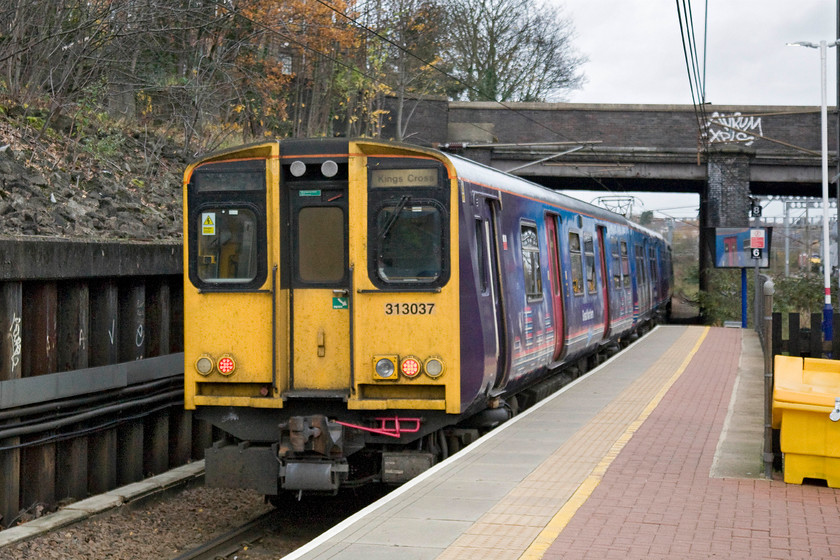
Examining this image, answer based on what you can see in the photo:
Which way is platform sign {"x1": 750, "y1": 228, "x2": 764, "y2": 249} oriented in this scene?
toward the camera

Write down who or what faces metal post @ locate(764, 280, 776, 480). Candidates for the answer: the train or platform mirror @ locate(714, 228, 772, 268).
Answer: the platform mirror

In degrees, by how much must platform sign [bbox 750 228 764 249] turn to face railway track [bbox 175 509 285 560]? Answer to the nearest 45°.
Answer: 0° — it already faces it

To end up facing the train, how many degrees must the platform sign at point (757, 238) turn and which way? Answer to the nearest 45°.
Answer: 0° — it already faces it

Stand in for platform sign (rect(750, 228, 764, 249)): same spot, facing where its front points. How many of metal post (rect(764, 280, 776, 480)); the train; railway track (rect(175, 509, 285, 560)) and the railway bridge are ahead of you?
3

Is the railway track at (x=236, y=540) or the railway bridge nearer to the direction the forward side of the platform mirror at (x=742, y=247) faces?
the railway track

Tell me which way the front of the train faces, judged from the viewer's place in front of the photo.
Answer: facing the viewer and to the left of the viewer
